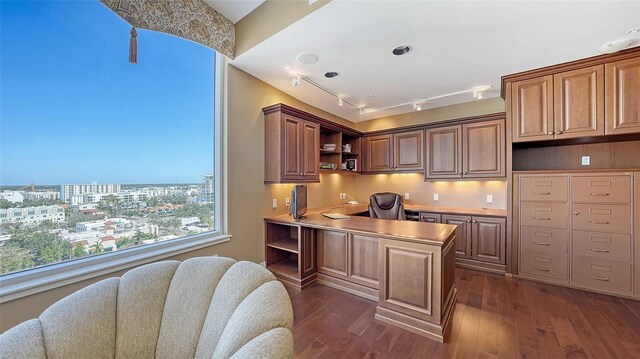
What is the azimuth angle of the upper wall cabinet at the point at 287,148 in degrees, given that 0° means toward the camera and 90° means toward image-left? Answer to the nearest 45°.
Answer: approximately 315°

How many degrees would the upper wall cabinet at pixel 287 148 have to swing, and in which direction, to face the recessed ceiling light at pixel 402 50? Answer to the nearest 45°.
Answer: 0° — it already faces it

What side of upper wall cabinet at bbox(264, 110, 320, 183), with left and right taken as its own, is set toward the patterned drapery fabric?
right

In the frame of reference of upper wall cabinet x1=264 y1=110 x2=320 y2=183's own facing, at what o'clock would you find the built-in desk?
The built-in desk is roughly at 12 o'clock from the upper wall cabinet.

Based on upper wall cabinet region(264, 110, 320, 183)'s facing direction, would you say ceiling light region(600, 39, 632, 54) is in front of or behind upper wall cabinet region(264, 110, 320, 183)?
in front

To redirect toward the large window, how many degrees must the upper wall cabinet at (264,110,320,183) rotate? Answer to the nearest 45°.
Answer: approximately 90° to its right

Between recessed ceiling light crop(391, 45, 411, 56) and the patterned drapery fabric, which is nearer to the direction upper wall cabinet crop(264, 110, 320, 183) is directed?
the recessed ceiling light
